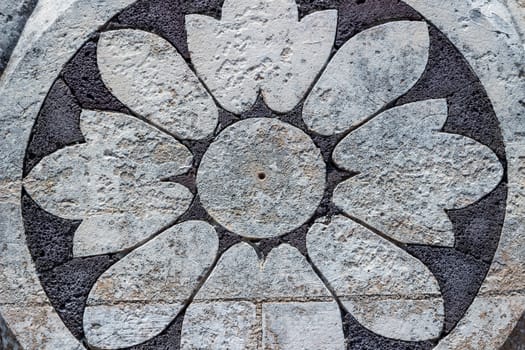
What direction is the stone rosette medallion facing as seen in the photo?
toward the camera
